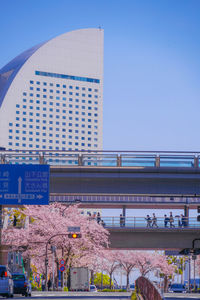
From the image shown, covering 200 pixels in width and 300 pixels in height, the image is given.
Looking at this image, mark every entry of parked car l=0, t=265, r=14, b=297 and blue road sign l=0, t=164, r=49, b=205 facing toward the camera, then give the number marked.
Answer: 1

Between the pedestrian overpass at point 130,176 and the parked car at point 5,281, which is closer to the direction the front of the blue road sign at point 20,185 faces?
the parked car

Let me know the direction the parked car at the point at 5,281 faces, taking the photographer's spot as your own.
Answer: facing away from the viewer and to the right of the viewer

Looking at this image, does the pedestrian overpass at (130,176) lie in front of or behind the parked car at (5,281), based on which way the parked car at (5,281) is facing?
in front
